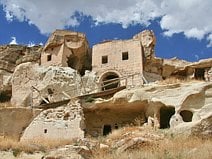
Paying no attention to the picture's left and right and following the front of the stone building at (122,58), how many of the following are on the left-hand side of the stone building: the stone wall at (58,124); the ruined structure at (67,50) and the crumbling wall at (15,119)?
0

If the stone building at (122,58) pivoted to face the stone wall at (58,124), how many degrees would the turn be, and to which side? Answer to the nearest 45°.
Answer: approximately 45° to its right

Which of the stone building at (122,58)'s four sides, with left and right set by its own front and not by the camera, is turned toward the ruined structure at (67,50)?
right

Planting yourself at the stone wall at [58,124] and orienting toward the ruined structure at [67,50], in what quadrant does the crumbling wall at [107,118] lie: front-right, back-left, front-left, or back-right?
front-right

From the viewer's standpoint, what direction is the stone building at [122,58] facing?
toward the camera

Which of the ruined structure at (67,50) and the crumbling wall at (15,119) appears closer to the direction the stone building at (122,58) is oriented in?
the crumbling wall

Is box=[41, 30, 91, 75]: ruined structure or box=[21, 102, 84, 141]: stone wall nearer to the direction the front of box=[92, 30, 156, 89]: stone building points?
the stone wall

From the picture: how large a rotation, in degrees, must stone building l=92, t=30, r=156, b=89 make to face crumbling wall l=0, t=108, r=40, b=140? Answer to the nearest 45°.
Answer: approximately 45° to its right
